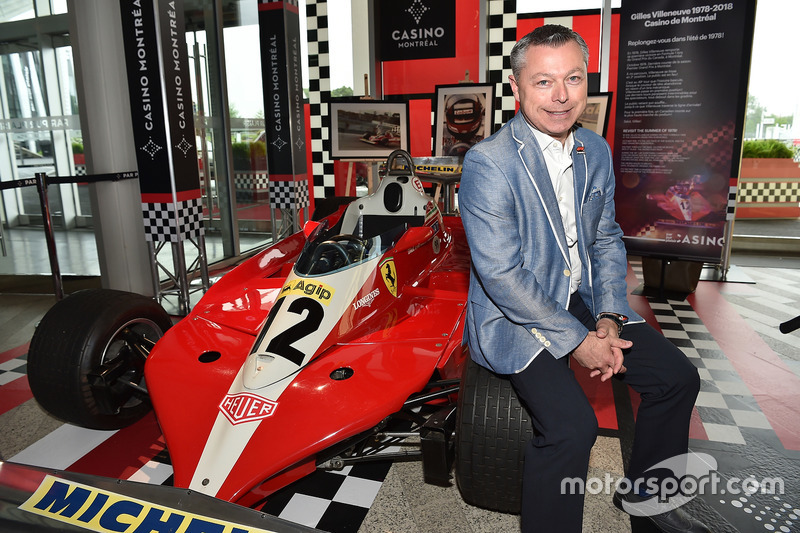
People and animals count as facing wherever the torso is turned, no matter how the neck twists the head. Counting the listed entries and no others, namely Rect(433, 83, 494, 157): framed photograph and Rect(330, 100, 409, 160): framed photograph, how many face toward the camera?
2

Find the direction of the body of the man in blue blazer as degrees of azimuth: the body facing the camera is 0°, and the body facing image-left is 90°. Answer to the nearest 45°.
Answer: approximately 315°

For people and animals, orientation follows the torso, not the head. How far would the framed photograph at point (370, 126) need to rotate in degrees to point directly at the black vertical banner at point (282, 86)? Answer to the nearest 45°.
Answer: approximately 90° to its right

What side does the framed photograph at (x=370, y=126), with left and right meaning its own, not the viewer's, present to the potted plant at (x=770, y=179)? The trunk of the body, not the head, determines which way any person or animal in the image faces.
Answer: left

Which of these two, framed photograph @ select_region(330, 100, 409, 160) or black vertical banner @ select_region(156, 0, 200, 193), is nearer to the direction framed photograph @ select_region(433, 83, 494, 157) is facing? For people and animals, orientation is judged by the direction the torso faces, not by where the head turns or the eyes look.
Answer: the black vertical banner

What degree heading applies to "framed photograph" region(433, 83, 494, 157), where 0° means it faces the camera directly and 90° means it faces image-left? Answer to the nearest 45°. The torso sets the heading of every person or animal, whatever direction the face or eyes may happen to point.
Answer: approximately 0°

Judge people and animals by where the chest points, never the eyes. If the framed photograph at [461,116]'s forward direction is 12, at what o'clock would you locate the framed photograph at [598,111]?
the framed photograph at [598,111] is roughly at 10 o'clock from the framed photograph at [461,116].
